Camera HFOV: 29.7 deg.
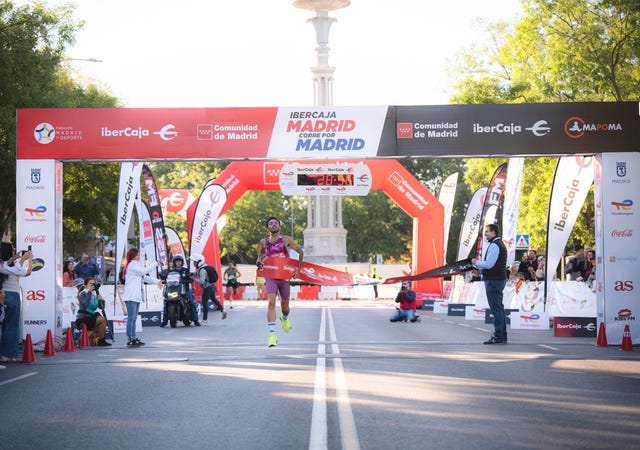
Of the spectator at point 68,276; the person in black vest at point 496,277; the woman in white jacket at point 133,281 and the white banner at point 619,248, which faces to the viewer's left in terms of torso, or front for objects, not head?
the person in black vest

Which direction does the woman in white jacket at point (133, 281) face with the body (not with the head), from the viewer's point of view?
to the viewer's right

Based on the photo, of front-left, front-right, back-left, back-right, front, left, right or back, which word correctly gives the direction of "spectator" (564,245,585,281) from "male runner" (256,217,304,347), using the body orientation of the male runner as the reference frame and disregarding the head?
back-left

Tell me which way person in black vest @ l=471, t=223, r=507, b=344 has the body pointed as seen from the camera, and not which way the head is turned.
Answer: to the viewer's left

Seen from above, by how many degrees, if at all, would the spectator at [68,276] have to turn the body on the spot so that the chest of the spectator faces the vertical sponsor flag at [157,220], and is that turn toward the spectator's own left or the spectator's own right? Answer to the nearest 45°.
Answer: approximately 90° to the spectator's own left

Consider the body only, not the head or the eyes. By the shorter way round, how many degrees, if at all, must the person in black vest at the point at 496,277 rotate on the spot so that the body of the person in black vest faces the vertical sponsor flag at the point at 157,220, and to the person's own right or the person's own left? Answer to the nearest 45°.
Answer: approximately 45° to the person's own right

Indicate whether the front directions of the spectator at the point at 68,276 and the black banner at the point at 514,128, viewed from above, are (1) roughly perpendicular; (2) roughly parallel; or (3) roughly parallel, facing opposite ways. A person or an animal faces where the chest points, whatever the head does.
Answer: roughly perpendicular
